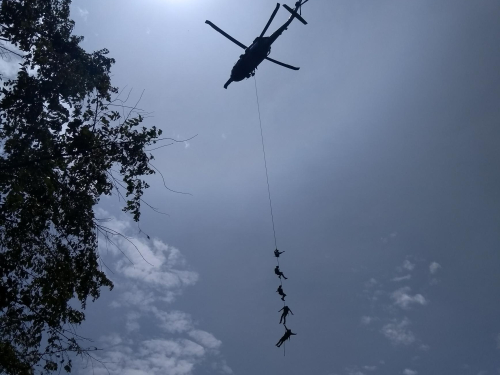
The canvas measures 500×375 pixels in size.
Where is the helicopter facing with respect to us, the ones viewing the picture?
facing away from the viewer and to the left of the viewer
